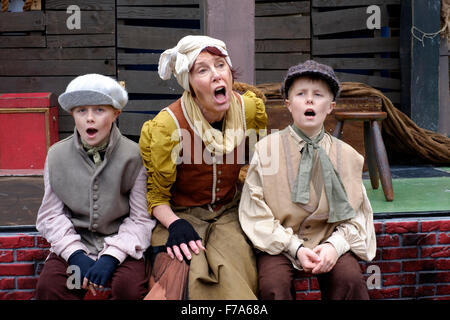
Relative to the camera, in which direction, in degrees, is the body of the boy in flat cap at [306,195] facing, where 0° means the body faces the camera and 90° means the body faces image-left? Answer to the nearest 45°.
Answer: approximately 0°

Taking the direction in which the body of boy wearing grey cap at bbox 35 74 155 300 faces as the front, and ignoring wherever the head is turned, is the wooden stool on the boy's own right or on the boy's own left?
on the boy's own left

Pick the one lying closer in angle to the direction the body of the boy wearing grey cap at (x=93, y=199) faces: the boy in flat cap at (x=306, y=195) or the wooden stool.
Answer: the boy in flat cap

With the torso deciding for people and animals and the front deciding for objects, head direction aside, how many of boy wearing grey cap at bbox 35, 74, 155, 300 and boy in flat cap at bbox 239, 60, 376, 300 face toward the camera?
2

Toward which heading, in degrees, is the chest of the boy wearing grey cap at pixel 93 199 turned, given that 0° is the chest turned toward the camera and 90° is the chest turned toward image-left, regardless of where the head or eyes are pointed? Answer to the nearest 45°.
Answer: approximately 0°
